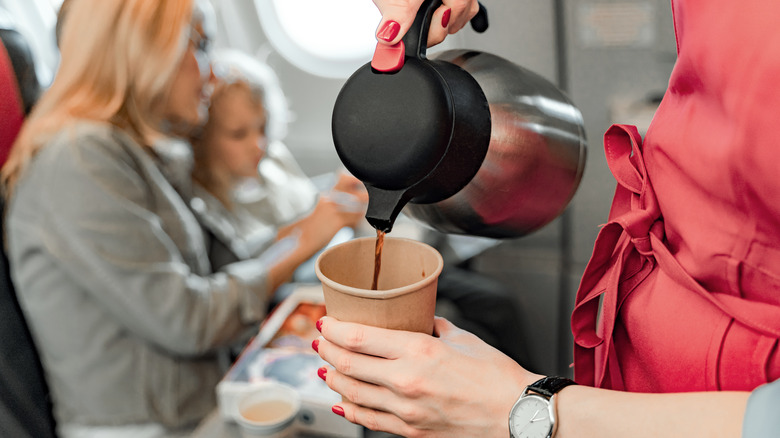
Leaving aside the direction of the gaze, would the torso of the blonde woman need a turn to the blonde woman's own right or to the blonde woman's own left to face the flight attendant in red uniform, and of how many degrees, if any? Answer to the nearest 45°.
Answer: approximately 45° to the blonde woman's own right

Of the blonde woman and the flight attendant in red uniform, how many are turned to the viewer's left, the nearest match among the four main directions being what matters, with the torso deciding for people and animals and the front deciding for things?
1

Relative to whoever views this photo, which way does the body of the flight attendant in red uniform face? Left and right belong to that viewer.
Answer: facing to the left of the viewer

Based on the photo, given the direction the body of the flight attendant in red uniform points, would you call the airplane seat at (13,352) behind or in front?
in front

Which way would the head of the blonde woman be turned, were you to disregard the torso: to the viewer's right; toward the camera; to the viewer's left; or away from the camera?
to the viewer's right

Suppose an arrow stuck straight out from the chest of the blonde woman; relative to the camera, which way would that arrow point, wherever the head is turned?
to the viewer's right

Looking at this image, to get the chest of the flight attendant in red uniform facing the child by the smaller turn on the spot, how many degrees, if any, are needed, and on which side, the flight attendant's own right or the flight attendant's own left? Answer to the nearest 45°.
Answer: approximately 45° to the flight attendant's own right
